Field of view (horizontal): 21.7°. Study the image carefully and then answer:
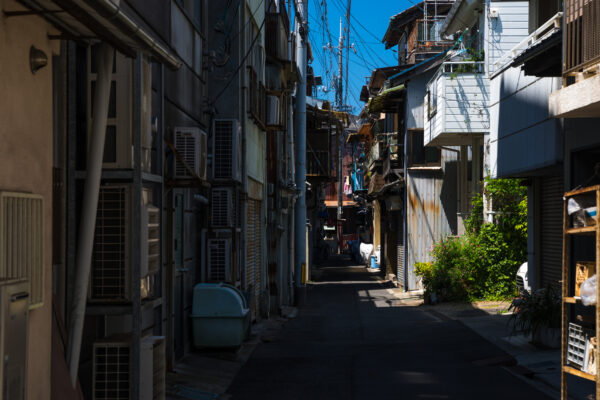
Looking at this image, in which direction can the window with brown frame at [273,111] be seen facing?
to the viewer's right

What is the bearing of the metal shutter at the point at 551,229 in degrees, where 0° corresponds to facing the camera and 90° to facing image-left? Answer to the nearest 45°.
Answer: approximately 45°

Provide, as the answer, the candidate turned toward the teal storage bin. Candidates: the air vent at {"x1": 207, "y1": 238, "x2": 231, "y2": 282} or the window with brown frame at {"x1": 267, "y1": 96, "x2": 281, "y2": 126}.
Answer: the air vent

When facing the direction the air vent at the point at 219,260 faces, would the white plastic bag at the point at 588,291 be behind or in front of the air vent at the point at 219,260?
in front
